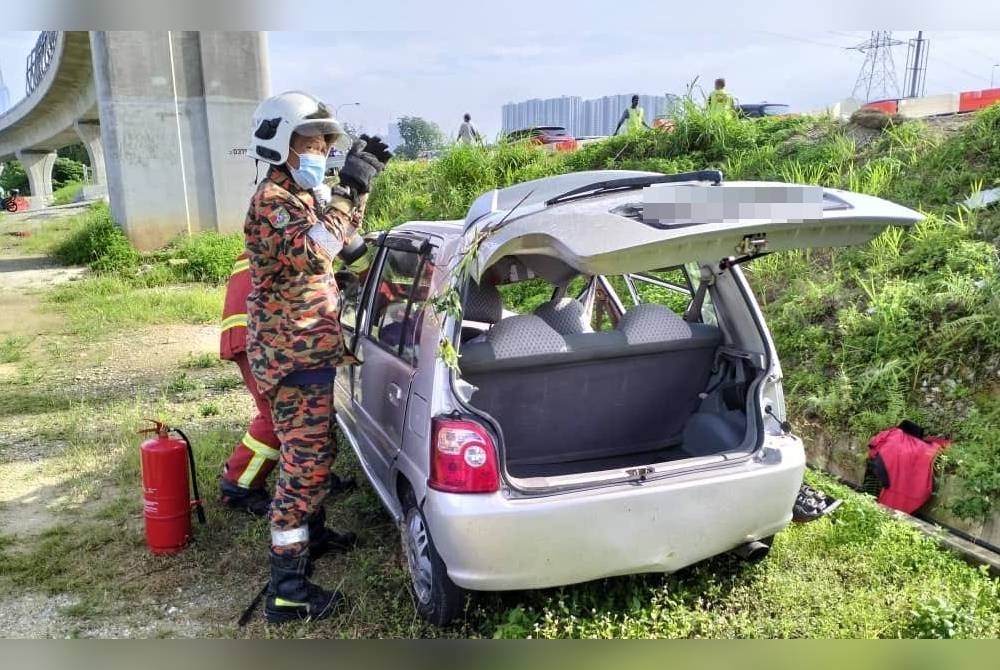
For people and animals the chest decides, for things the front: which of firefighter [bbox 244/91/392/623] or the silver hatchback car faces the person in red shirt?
the firefighter

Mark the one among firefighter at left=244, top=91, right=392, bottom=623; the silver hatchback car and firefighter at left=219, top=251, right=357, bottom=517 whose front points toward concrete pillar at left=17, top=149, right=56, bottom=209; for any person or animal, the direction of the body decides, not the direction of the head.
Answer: the silver hatchback car

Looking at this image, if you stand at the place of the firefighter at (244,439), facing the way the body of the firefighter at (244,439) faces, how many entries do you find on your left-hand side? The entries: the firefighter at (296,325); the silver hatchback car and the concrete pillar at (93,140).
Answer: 1

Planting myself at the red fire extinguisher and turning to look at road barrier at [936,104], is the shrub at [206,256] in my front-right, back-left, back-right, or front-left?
front-left

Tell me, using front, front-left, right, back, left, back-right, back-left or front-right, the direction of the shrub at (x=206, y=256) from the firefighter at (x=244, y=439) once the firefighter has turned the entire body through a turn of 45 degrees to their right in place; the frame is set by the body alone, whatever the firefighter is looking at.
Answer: back-left

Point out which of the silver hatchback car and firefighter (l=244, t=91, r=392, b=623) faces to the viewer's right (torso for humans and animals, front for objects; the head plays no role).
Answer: the firefighter

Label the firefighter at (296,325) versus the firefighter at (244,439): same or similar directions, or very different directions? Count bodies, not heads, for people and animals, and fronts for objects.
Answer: same or similar directions

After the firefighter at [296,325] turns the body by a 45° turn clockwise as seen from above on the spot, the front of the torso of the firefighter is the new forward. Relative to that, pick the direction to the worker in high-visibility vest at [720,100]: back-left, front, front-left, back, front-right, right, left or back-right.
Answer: left

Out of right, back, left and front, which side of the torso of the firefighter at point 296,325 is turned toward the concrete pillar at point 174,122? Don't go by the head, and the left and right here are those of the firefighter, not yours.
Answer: left

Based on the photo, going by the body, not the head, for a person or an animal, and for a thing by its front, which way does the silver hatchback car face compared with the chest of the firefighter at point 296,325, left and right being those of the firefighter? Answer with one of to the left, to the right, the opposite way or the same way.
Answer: to the left

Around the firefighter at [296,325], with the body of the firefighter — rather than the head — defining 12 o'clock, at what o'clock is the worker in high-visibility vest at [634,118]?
The worker in high-visibility vest is roughly at 10 o'clock from the firefighter.

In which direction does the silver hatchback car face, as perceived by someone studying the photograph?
facing away from the viewer and to the left of the viewer

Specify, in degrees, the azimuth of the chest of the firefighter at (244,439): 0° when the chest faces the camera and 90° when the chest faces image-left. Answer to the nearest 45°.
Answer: approximately 270°

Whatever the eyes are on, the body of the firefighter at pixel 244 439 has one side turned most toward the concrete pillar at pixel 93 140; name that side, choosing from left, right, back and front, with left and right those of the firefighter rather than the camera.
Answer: left

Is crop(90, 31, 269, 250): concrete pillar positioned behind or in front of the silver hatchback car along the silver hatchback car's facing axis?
in front

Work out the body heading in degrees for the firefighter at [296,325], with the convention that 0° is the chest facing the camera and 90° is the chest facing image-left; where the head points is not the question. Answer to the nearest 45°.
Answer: approximately 270°

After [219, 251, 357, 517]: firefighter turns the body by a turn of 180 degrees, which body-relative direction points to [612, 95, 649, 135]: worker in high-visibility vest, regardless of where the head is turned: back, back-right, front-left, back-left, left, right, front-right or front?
back-right

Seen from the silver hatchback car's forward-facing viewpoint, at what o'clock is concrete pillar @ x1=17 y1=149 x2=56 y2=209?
The concrete pillar is roughly at 12 o'clock from the silver hatchback car.
